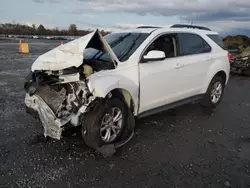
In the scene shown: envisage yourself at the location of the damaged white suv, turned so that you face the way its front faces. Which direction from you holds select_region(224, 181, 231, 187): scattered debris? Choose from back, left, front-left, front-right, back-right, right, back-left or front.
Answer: left

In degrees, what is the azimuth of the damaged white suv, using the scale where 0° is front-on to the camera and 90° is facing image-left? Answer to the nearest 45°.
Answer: approximately 45°
